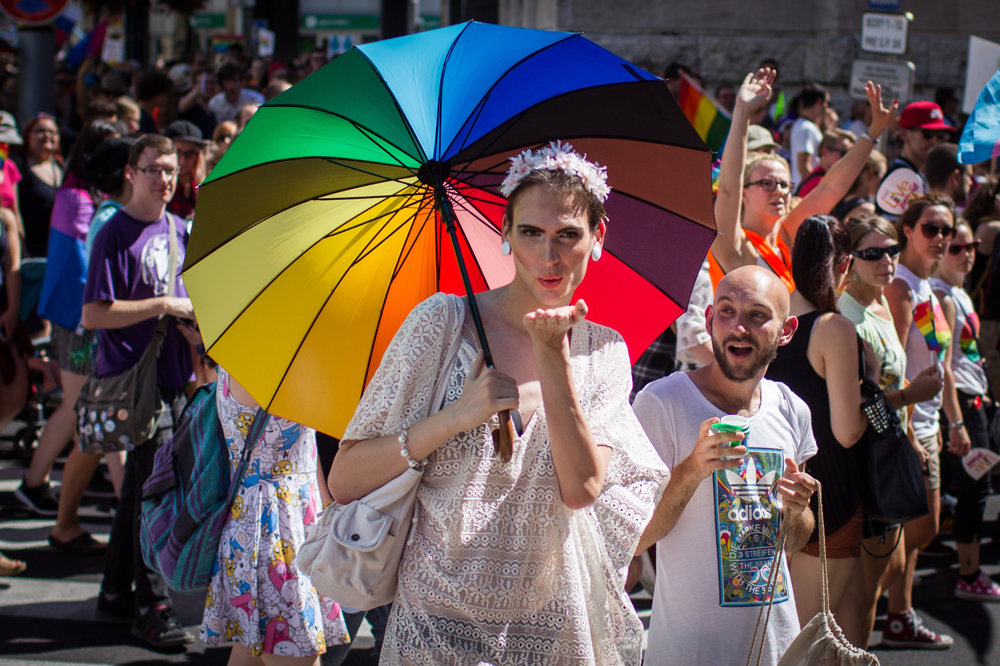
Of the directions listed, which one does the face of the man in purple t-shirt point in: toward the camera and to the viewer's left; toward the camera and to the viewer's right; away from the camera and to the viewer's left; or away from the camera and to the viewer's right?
toward the camera and to the viewer's right

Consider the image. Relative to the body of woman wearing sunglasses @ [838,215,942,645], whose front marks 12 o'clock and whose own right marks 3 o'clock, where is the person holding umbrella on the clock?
The person holding umbrella is roughly at 2 o'clock from the woman wearing sunglasses.
